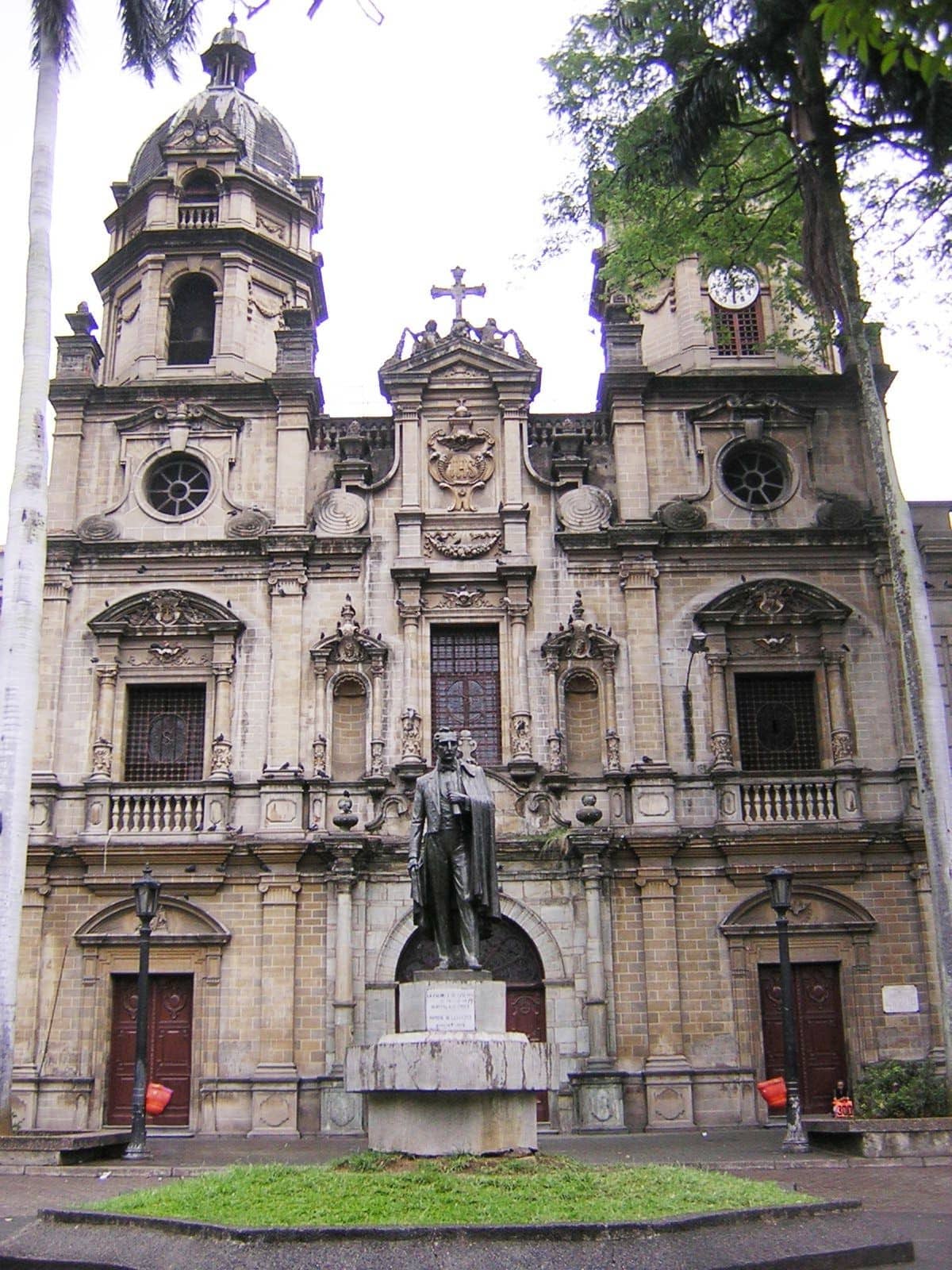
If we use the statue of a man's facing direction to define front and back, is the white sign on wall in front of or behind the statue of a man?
behind

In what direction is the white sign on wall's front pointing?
toward the camera

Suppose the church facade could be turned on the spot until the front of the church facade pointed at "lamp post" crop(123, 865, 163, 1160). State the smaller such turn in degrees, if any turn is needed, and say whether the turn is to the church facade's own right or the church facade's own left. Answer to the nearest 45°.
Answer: approximately 45° to the church facade's own right

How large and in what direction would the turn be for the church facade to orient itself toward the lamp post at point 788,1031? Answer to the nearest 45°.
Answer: approximately 45° to its left

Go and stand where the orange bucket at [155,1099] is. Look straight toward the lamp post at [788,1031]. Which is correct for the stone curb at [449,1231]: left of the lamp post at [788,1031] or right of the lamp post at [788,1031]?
right

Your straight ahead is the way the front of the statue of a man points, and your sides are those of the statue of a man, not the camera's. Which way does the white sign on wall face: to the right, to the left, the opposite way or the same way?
the same way

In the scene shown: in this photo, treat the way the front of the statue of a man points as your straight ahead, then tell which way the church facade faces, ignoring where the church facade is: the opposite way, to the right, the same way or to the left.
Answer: the same way

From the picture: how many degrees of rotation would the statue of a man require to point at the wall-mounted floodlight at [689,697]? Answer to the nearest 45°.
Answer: approximately 135° to its left

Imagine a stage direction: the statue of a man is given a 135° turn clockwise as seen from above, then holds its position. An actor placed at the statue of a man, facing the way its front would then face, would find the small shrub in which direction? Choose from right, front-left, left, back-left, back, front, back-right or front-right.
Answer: right

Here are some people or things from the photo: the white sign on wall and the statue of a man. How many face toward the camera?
2

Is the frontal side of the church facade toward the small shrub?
no

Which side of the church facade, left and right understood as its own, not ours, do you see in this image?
front

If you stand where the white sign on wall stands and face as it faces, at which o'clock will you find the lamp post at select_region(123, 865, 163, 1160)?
The lamp post is roughly at 2 o'clock from the white sign on wall.

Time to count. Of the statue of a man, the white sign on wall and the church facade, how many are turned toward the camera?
3

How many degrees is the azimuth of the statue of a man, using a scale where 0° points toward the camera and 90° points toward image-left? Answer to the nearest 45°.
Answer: approximately 0°
